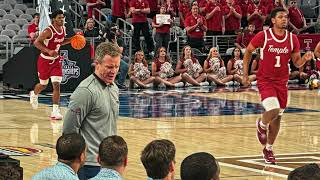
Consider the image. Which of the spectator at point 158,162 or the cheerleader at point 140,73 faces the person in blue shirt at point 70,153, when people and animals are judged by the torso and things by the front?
the cheerleader

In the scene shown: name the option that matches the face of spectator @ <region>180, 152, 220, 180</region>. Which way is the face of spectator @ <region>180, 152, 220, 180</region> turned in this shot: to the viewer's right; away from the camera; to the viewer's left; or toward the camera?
away from the camera

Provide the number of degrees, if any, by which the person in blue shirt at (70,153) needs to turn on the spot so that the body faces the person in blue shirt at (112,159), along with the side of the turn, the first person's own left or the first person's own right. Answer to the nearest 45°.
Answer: approximately 90° to the first person's own right

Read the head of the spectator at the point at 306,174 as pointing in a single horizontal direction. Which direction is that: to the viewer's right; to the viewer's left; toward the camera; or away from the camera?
away from the camera

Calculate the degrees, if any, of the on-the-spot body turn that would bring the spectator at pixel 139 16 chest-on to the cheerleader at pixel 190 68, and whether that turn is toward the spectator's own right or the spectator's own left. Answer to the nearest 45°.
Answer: approximately 45° to the spectator's own left

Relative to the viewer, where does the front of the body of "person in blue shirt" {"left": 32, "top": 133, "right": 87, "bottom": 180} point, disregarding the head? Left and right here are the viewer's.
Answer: facing away from the viewer and to the right of the viewer

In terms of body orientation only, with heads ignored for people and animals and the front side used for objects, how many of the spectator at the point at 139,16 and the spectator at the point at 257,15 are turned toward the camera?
2

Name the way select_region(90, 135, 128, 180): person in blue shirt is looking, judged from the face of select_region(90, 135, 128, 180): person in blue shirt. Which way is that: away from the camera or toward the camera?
away from the camera

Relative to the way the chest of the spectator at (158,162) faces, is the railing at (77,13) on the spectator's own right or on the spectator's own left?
on the spectator's own left

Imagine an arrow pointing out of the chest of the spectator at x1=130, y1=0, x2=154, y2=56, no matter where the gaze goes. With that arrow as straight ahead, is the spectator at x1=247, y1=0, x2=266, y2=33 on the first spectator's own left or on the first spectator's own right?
on the first spectator's own left
